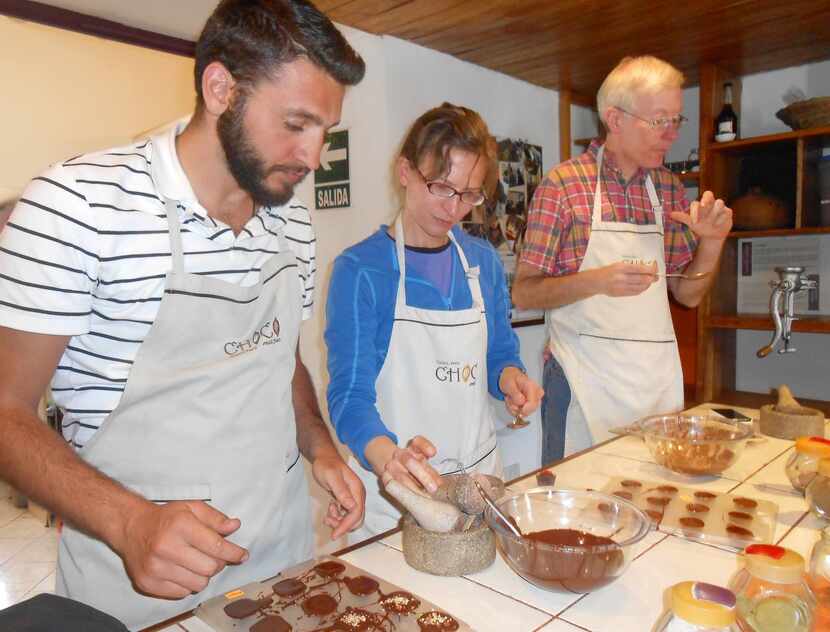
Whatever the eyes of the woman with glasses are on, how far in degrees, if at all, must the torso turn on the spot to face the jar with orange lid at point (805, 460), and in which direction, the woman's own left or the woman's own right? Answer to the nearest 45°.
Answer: approximately 45° to the woman's own left

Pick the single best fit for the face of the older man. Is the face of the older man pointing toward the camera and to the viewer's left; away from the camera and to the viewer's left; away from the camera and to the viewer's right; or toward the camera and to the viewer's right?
toward the camera and to the viewer's right

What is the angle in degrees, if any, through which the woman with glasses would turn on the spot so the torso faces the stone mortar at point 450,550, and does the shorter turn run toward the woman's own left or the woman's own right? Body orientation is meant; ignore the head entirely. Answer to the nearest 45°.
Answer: approximately 45° to the woman's own right

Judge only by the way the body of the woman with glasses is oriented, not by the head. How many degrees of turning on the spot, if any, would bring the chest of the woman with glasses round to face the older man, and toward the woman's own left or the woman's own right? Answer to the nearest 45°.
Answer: approximately 90° to the woman's own left

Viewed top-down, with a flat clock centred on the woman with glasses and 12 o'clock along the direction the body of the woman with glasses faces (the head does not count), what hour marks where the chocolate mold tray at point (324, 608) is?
The chocolate mold tray is roughly at 2 o'clock from the woman with glasses.

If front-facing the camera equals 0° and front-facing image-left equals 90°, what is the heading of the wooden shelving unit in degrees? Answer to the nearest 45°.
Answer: approximately 45°

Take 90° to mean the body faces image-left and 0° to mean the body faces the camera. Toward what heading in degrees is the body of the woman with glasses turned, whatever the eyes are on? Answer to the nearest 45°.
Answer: approximately 315°
